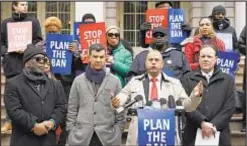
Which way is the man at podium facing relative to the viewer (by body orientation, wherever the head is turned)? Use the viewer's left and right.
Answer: facing the viewer

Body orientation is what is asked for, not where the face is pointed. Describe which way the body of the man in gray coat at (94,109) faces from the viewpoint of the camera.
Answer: toward the camera

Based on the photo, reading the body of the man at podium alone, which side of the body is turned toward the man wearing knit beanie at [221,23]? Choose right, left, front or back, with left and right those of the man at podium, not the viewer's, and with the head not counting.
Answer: back

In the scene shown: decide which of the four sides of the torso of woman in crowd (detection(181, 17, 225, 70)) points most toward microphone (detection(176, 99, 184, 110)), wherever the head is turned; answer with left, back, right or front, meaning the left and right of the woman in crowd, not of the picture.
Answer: front

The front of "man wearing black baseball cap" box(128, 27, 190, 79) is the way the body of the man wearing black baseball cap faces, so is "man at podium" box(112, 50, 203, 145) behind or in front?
in front

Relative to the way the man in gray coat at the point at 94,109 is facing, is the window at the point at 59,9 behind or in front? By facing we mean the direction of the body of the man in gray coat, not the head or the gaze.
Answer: behind

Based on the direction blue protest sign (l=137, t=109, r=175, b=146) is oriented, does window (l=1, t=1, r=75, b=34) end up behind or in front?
behind

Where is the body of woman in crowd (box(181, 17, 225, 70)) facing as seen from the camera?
toward the camera

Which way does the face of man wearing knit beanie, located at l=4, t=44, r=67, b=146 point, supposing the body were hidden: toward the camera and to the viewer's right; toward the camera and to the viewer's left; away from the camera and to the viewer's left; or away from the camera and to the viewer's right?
toward the camera and to the viewer's right

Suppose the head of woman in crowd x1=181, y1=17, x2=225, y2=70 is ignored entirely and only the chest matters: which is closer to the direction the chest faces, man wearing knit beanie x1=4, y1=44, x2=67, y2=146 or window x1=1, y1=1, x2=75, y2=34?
the man wearing knit beanie

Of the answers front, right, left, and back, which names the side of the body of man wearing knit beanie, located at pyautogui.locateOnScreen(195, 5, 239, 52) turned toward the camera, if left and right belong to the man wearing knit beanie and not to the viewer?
front

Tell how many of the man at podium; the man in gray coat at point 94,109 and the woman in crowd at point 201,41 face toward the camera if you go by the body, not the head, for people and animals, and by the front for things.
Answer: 3
